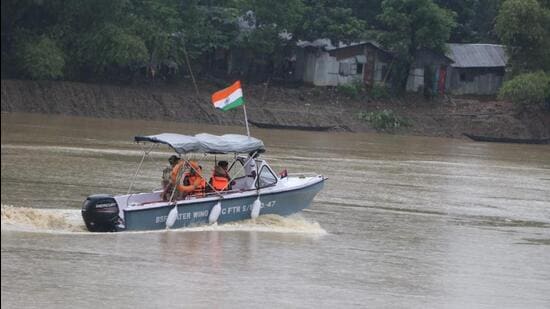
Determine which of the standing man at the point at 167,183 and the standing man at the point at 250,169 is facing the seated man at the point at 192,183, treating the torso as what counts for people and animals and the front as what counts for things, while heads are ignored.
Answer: the standing man at the point at 167,183

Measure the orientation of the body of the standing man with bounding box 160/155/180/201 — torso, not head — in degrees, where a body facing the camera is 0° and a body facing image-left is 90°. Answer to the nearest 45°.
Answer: approximately 270°

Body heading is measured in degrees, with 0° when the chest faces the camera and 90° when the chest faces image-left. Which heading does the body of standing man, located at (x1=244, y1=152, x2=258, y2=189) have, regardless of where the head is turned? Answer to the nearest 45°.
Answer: approximately 270°

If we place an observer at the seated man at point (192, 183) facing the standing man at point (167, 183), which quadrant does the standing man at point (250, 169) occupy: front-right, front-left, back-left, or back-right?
back-right

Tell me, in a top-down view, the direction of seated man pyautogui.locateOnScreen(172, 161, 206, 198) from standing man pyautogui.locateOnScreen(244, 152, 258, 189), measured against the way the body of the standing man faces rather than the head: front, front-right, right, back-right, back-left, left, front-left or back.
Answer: back-right

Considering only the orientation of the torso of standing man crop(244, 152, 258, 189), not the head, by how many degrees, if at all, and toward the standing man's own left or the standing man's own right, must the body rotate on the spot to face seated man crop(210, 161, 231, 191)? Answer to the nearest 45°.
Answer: approximately 135° to the standing man's own right

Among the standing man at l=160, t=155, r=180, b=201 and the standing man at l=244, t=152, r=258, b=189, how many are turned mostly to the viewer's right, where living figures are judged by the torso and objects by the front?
2

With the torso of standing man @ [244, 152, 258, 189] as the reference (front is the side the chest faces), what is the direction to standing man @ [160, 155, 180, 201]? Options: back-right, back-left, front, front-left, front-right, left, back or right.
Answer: back-right
